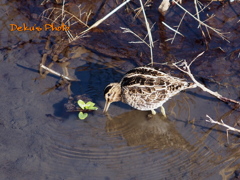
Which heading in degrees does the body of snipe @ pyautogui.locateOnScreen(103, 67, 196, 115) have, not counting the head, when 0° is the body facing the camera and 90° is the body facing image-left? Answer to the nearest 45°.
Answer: approximately 90°
